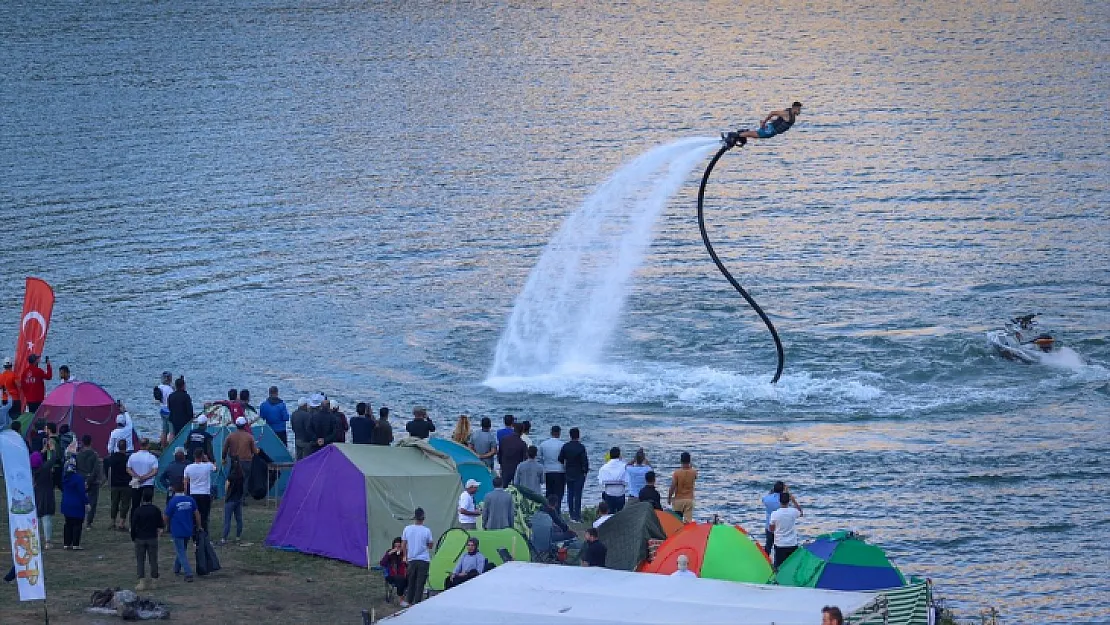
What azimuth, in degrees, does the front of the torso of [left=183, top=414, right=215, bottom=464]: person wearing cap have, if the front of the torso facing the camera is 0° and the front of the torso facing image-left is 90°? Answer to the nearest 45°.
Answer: approximately 180°

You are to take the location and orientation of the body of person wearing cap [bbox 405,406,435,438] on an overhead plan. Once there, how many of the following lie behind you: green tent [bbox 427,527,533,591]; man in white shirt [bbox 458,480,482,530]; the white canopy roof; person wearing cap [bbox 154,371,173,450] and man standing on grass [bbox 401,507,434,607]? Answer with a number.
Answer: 4

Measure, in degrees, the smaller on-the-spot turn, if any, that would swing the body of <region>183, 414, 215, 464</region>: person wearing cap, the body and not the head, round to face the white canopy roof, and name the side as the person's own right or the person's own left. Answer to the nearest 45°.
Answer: approximately 135° to the person's own right

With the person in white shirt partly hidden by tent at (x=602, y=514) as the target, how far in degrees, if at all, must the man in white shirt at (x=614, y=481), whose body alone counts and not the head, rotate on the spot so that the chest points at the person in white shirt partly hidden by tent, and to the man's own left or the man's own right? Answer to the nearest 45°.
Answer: approximately 180°

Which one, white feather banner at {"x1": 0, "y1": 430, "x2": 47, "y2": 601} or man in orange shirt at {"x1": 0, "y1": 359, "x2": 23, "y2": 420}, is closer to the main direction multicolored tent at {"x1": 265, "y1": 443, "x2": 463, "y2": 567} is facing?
the white feather banner

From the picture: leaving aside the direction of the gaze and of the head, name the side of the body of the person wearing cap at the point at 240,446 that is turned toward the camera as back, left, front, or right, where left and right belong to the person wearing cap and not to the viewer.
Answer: back

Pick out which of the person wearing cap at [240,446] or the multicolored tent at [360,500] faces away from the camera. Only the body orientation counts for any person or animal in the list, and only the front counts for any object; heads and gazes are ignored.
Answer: the person wearing cap

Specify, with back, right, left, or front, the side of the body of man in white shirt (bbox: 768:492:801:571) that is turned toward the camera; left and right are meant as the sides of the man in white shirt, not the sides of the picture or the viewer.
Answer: back

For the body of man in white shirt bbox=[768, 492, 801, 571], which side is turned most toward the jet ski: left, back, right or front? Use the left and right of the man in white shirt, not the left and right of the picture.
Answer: front

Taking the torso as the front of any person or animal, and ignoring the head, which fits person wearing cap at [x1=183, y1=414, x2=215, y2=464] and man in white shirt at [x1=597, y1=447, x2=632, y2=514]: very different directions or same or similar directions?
same or similar directions

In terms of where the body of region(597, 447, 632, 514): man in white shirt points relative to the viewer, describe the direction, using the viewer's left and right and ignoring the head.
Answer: facing away from the viewer

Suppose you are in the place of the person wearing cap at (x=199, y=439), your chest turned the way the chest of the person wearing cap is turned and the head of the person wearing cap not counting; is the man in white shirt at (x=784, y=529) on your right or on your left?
on your right

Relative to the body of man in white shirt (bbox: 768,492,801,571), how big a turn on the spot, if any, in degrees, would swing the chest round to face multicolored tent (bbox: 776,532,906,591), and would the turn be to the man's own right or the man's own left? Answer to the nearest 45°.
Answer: approximately 135° to the man's own right

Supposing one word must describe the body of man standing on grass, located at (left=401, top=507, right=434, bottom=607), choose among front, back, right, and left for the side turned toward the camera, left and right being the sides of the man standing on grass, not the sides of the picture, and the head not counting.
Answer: back

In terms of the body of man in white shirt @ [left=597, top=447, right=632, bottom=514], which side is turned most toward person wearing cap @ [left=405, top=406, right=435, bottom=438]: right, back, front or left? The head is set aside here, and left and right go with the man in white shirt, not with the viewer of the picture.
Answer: left

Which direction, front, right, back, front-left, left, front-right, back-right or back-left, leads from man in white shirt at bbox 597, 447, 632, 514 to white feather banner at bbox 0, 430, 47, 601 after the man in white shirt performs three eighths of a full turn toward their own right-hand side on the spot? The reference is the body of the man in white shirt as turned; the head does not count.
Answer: right

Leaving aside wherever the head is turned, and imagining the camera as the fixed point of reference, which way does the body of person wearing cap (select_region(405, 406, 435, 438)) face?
away from the camera
